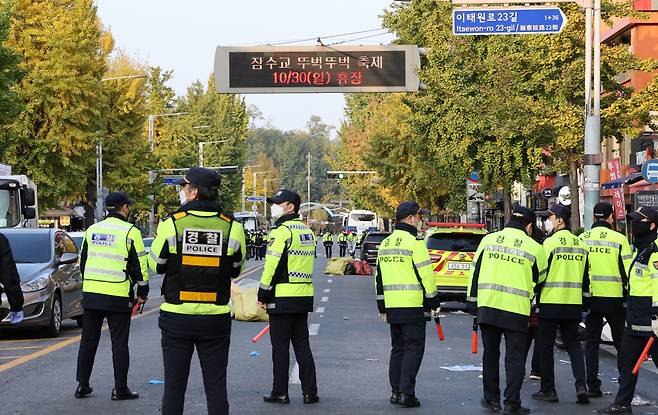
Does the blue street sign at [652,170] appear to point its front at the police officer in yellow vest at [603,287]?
yes

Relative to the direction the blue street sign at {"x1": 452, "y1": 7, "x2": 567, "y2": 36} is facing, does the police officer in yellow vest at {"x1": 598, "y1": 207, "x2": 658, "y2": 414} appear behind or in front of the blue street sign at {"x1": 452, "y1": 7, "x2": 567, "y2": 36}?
in front

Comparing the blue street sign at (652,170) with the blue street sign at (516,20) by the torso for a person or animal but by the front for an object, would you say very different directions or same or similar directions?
same or similar directions

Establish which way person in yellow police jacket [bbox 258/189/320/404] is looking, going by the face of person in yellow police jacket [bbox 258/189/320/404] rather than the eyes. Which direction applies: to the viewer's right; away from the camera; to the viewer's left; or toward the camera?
to the viewer's left

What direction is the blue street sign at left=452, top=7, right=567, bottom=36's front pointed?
toward the camera

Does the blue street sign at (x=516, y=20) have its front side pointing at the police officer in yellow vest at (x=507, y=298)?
yes

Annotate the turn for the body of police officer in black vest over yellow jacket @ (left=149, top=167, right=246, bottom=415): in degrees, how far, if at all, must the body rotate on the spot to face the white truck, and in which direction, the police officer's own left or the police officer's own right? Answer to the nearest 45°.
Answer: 0° — they already face it

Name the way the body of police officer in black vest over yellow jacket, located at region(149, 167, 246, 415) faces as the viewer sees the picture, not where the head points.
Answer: away from the camera
